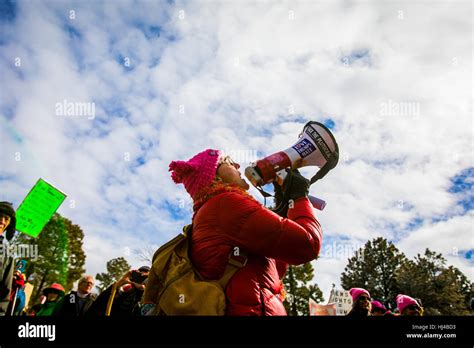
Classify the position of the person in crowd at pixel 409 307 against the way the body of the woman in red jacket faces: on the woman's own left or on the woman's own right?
on the woman's own left

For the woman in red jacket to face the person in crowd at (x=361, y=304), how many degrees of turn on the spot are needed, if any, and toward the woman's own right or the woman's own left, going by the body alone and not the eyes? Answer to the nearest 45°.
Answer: approximately 90° to the woman's own left

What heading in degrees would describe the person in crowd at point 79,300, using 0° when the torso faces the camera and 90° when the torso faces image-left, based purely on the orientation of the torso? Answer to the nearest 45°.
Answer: approximately 315°

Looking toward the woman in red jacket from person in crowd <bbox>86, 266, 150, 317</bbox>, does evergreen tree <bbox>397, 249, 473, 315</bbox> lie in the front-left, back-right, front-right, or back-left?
back-left

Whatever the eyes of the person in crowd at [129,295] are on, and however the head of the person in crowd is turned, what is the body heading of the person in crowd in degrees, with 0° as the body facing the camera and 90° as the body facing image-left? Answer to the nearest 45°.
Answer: approximately 315°

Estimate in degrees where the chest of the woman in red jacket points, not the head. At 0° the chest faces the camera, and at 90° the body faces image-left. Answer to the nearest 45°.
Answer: approximately 270°

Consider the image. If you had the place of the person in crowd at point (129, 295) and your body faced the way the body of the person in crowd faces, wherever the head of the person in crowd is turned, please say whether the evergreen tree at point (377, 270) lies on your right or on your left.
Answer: on your left
